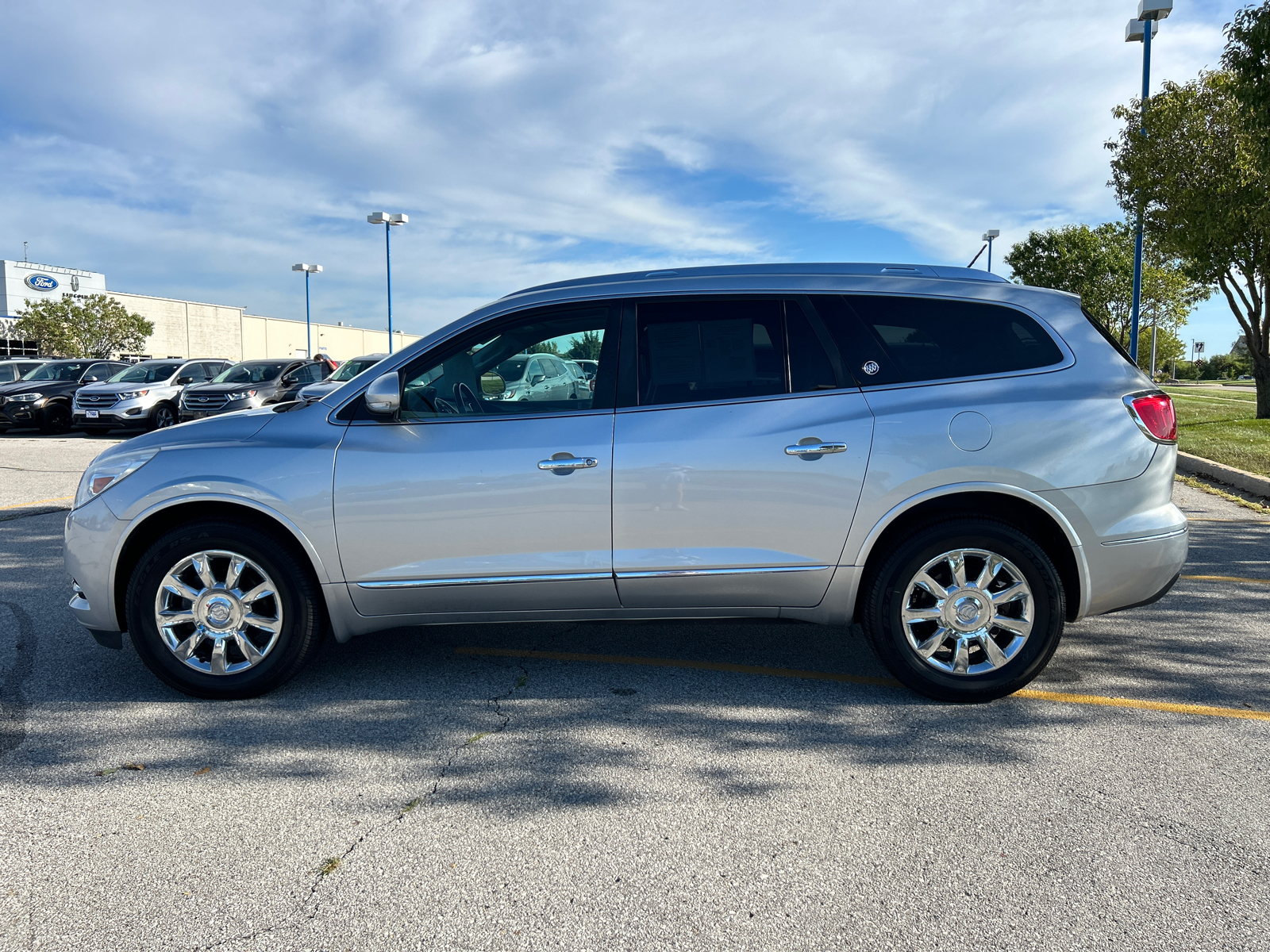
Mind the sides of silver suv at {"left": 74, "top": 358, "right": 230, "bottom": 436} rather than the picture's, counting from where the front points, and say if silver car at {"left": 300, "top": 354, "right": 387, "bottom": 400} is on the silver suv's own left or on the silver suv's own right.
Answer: on the silver suv's own left

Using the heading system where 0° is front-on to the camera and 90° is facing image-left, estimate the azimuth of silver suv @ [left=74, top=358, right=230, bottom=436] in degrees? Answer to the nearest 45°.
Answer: approximately 45°

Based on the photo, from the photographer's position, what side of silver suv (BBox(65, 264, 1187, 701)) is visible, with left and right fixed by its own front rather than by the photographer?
left

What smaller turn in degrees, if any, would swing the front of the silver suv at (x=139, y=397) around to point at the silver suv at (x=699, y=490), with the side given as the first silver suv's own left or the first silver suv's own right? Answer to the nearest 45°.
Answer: approximately 45° to the first silver suv's own left

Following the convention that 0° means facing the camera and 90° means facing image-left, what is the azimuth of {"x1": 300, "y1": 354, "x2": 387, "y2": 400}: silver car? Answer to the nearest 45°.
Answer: approximately 45°

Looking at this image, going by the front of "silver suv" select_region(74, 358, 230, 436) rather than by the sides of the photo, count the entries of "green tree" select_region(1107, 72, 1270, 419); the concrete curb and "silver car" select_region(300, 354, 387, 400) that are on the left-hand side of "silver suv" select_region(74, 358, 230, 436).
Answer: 3

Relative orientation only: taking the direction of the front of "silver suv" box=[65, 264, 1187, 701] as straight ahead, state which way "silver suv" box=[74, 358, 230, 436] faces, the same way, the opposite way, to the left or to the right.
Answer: to the left

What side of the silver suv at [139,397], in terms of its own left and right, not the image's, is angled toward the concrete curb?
left

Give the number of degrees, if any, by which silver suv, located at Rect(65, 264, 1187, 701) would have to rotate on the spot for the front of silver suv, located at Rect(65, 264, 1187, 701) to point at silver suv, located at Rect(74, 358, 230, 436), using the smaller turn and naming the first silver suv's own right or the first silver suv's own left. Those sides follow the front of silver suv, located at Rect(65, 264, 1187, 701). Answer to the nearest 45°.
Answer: approximately 45° to the first silver suv's own right
